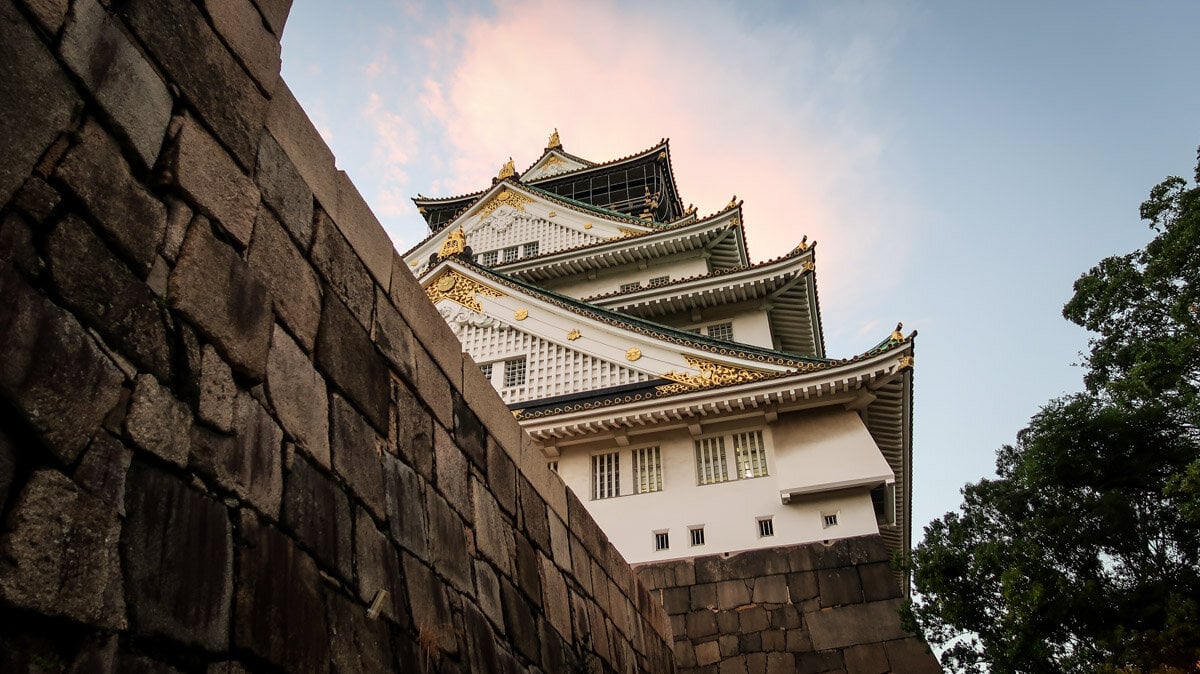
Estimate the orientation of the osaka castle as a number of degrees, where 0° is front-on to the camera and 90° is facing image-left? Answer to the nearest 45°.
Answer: approximately 0°

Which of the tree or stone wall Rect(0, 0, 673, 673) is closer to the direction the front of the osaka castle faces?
the stone wall

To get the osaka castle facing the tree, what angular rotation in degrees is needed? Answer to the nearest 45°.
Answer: approximately 90° to its left

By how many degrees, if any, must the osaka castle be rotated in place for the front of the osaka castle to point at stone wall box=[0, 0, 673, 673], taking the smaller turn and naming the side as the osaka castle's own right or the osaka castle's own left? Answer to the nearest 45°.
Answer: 0° — it already faces it

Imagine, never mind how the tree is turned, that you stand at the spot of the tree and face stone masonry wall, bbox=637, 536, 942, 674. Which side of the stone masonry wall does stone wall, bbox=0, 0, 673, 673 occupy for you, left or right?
left
